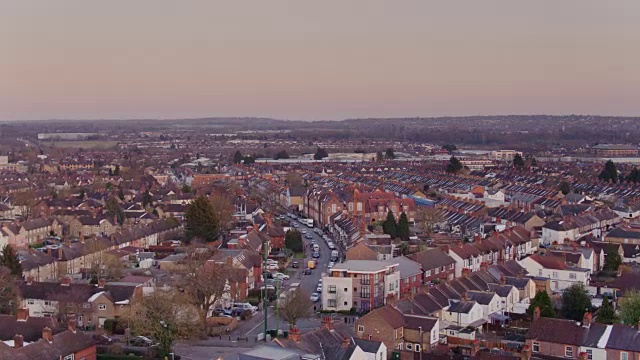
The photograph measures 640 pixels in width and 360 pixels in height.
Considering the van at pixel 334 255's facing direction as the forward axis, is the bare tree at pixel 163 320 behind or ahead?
ahead

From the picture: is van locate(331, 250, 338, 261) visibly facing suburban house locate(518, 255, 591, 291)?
no

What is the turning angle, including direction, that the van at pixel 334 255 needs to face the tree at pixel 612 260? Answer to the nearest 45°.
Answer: approximately 90° to its left

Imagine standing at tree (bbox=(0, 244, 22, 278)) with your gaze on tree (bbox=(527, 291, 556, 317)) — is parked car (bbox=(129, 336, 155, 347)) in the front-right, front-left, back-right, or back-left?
front-right

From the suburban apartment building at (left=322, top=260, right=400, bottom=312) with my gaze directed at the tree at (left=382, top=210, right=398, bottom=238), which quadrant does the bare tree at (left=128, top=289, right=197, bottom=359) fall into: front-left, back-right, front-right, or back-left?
back-left

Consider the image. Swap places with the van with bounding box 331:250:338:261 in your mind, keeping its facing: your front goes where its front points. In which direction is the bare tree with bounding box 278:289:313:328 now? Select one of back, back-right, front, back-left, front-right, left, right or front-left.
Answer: front

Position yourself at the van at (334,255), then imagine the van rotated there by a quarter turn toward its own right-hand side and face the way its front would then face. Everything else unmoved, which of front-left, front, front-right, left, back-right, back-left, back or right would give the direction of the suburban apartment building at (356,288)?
left

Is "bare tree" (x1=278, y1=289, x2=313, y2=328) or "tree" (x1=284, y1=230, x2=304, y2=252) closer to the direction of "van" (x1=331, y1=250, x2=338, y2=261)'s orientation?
the bare tree

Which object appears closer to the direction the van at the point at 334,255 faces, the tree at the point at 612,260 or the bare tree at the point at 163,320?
the bare tree

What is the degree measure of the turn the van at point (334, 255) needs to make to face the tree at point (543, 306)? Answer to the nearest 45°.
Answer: approximately 45° to its left

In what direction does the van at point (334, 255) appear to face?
toward the camera

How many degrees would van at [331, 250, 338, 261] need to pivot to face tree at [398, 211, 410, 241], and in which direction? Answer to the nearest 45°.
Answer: approximately 135° to its left

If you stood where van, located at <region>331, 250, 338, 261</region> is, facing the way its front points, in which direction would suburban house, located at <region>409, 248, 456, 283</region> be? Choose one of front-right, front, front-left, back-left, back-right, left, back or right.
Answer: front-left

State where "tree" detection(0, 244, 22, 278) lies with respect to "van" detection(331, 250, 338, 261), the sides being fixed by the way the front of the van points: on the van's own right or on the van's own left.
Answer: on the van's own right

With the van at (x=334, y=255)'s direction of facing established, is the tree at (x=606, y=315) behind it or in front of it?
in front

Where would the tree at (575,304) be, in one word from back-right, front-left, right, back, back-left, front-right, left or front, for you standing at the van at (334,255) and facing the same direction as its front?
front-left

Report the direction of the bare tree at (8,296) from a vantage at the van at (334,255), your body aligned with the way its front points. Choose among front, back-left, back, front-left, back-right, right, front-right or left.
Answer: front-right
